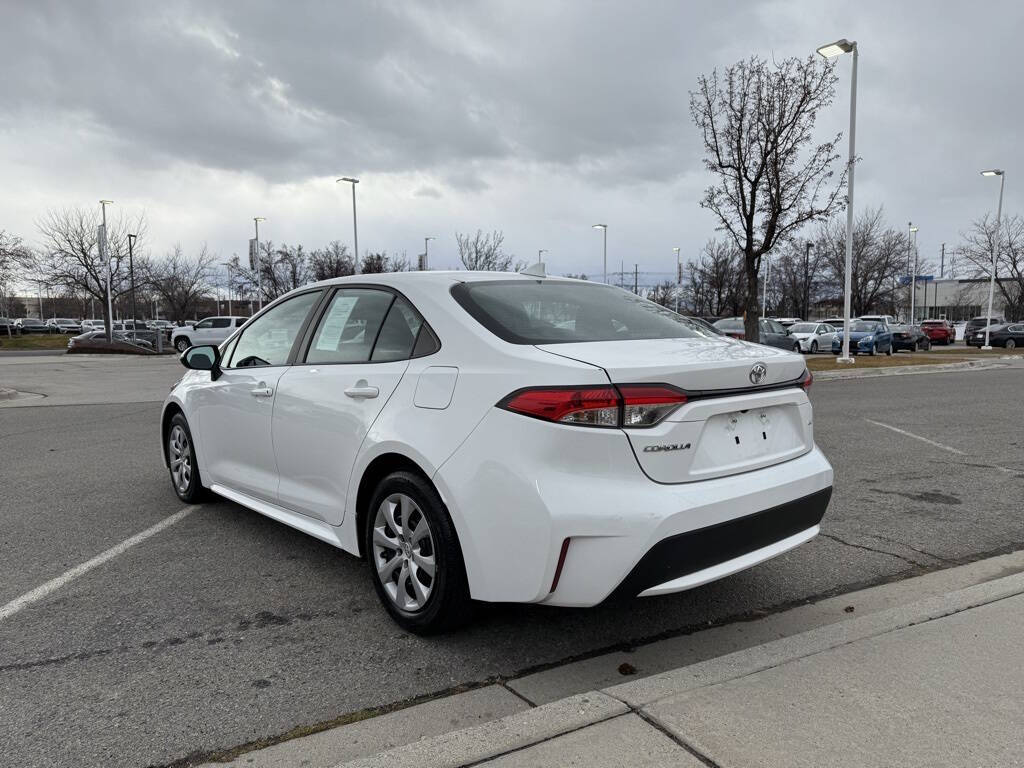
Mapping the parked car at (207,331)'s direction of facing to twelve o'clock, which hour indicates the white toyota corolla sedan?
The white toyota corolla sedan is roughly at 9 o'clock from the parked car.

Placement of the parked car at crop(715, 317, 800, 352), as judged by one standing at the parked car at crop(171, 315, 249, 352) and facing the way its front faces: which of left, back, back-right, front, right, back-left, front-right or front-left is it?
back-left

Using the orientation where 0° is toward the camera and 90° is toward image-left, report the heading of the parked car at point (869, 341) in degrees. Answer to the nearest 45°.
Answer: approximately 45°

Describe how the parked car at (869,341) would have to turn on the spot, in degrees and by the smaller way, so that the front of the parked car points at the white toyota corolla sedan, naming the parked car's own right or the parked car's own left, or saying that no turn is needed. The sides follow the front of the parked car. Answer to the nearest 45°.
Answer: approximately 45° to the parked car's own left

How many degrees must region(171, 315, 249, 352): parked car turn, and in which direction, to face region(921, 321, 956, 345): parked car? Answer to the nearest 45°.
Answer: approximately 180°

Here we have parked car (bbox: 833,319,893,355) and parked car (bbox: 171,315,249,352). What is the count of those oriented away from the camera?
0

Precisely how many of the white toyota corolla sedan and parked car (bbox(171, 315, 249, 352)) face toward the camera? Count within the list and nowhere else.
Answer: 0

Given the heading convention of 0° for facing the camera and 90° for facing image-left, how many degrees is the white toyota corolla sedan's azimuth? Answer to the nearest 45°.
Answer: approximately 135°

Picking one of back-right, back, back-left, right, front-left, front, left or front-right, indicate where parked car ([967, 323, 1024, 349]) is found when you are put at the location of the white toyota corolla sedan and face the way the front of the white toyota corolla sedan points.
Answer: right

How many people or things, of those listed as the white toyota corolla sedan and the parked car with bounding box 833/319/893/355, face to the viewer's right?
0

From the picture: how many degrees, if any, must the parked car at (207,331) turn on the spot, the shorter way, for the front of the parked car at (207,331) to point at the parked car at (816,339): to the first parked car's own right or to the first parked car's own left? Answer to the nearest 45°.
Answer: approximately 135° to the first parked car's own left

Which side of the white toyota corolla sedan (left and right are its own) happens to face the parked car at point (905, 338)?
right

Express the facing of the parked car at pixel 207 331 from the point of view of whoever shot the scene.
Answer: facing to the left of the viewer

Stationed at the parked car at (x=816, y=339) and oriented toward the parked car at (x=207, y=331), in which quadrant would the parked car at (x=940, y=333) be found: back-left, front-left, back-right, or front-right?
back-right
